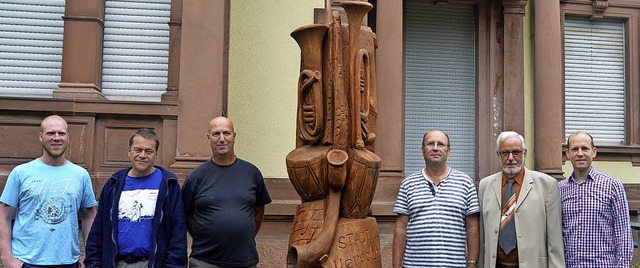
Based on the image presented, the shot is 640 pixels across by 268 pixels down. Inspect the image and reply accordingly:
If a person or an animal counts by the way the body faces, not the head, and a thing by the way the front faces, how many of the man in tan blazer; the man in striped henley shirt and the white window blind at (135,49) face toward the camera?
3

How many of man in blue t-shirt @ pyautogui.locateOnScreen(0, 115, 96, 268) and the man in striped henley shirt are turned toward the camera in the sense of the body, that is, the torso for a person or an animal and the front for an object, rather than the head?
2

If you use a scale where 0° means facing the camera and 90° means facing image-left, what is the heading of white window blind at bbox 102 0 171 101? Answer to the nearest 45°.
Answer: approximately 0°

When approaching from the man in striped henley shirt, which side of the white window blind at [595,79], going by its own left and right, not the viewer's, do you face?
front

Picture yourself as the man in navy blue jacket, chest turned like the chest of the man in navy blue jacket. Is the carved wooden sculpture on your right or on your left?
on your left

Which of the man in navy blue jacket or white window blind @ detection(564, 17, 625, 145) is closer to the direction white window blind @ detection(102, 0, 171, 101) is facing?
the man in navy blue jacket

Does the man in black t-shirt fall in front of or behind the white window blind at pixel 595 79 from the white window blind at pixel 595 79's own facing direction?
in front

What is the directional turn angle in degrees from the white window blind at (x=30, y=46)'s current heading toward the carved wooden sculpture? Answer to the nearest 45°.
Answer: approximately 45° to its left
